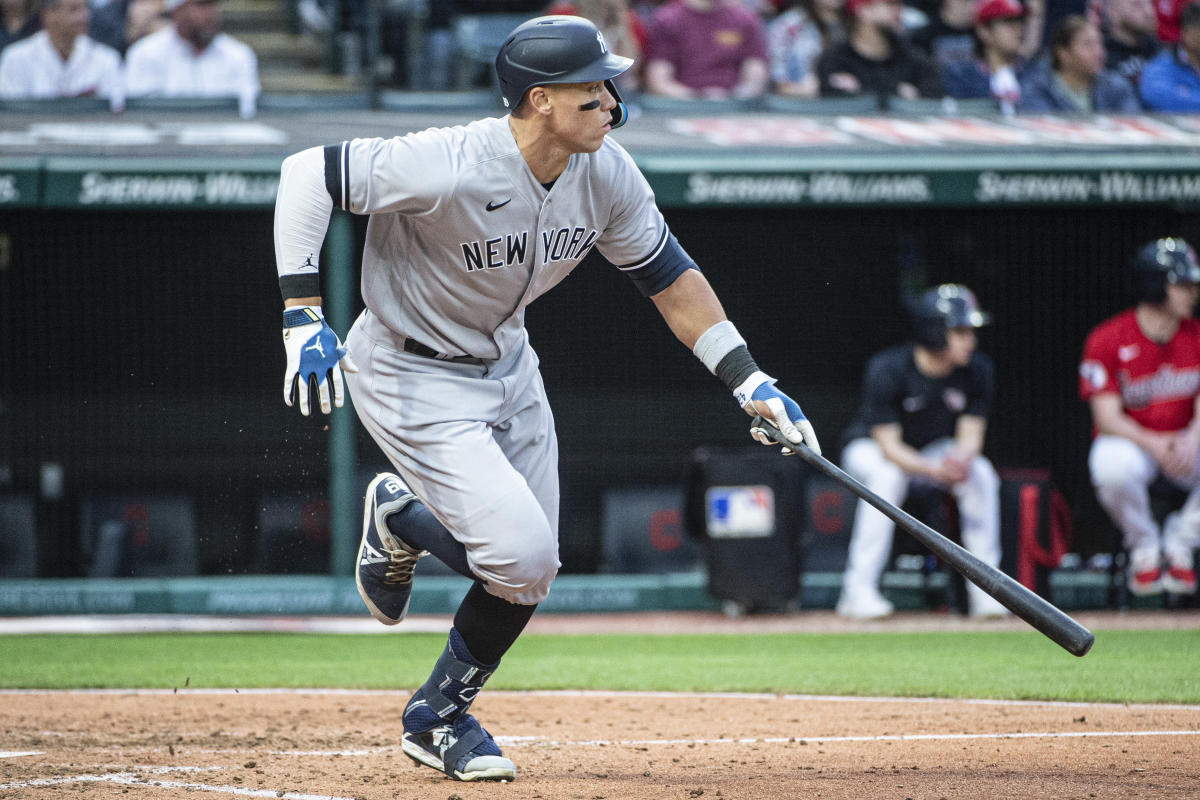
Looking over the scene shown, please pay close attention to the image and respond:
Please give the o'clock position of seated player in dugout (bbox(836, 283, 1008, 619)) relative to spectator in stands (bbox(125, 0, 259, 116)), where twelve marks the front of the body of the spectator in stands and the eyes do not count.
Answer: The seated player in dugout is roughly at 10 o'clock from the spectator in stands.

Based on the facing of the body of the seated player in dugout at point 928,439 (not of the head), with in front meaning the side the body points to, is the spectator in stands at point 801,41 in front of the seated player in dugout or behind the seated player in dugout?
behind

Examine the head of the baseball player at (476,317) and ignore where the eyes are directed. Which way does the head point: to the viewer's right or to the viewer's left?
to the viewer's right

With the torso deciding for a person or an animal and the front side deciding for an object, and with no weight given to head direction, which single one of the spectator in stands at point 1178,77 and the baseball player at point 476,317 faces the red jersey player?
the spectator in stands

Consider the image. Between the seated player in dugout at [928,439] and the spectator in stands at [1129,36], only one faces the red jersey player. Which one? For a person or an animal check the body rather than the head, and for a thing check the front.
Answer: the spectator in stands

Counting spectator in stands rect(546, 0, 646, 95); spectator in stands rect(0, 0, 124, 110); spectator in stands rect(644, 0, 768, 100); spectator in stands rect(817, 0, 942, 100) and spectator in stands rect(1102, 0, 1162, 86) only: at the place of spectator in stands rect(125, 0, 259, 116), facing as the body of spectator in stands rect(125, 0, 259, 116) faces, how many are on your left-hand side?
4

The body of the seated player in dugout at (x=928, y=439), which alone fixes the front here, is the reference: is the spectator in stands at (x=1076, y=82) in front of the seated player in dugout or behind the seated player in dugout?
behind
